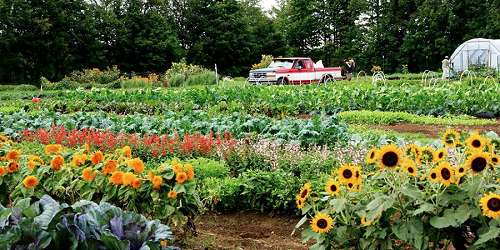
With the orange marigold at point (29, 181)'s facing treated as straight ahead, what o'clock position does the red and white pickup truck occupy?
The red and white pickup truck is roughly at 7 o'clock from the orange marigold.

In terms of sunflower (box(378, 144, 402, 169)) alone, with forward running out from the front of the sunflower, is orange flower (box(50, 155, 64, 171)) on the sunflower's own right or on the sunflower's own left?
on the sunflower's own right

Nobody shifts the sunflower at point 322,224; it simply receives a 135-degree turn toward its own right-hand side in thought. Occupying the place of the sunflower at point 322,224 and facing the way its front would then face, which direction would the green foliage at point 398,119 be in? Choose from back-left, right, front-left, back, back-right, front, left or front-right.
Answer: front-right

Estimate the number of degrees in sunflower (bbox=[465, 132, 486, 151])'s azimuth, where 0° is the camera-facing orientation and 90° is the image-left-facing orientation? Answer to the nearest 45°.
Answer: approximately 0°

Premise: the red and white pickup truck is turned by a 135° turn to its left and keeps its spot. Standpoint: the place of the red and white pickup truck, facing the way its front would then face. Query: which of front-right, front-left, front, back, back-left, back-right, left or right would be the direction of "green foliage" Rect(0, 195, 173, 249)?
right

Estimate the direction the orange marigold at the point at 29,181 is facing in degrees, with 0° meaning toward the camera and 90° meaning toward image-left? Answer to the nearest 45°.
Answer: approximately 0°

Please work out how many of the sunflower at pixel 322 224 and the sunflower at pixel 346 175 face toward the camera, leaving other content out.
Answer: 2

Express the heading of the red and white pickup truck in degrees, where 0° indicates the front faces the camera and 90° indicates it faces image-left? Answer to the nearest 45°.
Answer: approximately 45°

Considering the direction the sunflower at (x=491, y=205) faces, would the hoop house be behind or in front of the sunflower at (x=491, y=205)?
behind

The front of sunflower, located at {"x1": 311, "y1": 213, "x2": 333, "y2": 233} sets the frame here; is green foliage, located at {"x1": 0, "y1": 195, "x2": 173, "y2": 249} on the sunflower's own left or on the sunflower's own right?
on the sunflower's own right

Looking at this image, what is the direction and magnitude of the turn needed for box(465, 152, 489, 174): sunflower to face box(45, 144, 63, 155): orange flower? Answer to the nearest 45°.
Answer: approximately 90° to its right
